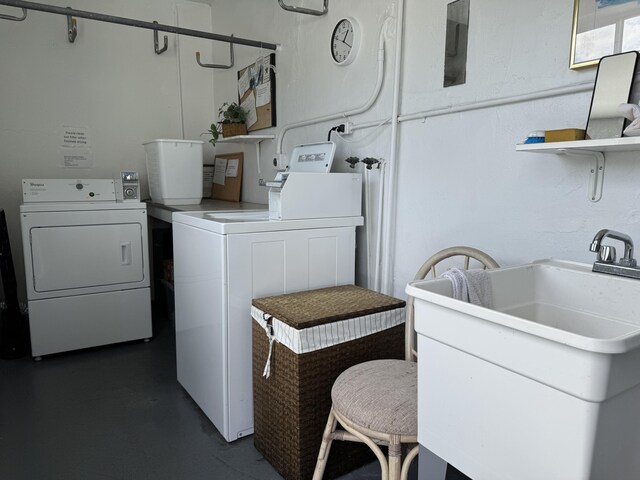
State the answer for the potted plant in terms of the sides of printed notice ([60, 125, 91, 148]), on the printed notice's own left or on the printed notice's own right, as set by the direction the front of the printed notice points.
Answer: on the printed notice's own left

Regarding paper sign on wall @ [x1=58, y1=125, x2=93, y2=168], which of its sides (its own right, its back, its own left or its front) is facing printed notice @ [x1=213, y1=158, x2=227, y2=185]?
left

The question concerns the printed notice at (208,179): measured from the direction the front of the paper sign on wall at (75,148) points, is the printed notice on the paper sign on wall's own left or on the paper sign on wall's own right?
on the paper sign on wall's own left

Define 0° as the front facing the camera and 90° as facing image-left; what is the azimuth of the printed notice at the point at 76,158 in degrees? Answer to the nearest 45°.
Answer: approximately 0°

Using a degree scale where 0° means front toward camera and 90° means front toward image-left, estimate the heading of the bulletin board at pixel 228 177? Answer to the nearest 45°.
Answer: approximately 45°

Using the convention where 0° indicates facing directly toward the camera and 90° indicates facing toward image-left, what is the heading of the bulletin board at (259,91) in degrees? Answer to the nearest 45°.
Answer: approximately 45°

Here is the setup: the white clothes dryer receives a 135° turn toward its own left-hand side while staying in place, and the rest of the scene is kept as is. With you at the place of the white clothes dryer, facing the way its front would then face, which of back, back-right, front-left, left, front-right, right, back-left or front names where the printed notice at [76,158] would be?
front-left

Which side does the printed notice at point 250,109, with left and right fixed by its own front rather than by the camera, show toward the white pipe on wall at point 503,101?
left

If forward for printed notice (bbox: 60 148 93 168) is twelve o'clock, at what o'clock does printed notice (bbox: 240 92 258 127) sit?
printed notice (bbox: 240 92 258 127) is roughly at 10 o'clock from printed notice (bbox: 60 148 93 168).

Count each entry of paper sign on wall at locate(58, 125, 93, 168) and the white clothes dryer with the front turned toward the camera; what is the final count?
2
